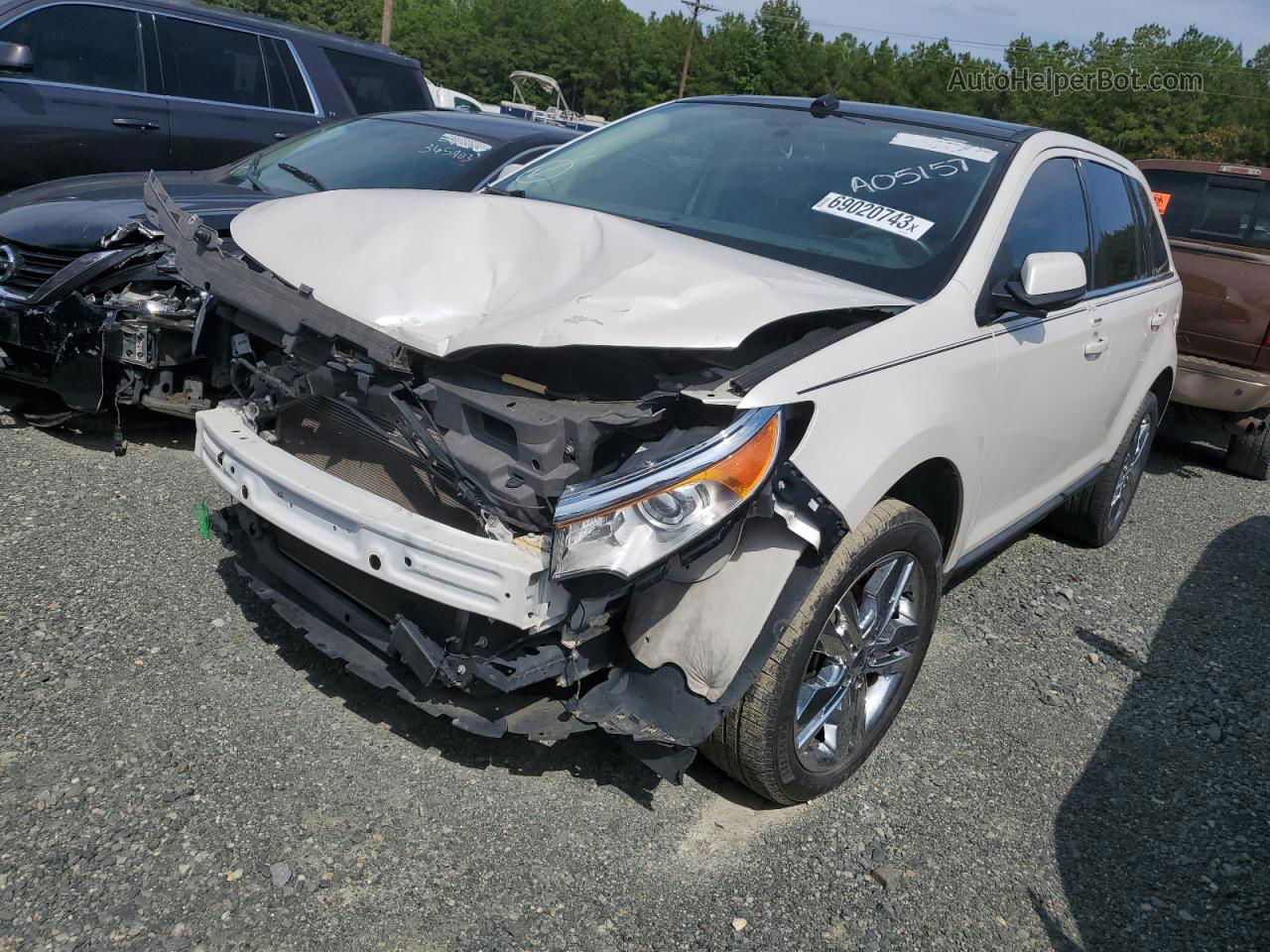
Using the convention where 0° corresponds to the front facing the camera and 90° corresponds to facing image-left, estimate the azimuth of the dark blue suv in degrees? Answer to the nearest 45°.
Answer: approximately 45°

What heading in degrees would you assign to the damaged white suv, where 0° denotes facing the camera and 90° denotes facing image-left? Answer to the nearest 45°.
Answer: approximately 45°

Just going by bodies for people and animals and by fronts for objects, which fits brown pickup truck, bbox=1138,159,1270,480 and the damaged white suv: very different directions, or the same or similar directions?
very different directions

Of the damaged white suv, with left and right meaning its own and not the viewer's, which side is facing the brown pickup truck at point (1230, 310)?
back

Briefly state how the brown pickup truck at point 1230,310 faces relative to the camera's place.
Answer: facing away from the viewer and to the right of the viewer

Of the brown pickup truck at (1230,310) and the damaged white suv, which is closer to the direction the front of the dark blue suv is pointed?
the damaged white suv

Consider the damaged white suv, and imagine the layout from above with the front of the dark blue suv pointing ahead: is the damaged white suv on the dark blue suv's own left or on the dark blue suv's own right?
on the dark blue suv's own left
